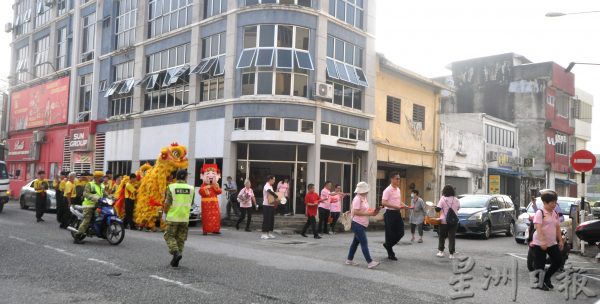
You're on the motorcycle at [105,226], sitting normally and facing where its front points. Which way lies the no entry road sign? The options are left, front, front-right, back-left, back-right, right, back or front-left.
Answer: front-left

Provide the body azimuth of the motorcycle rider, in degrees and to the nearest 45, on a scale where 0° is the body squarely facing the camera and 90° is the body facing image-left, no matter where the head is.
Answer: approximately 270°

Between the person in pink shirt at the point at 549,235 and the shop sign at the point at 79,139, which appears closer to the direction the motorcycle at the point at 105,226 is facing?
the person in pink shirt

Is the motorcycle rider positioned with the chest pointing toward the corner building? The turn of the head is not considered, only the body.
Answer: no

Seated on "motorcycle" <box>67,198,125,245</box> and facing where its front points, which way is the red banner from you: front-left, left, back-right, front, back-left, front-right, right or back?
back-left

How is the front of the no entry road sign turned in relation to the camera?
facing the viewer

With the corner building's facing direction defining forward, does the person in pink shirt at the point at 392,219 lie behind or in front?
in front

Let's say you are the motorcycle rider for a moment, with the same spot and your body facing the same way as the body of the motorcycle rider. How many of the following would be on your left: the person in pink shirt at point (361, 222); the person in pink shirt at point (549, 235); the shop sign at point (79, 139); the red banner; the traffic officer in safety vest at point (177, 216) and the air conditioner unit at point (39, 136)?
3

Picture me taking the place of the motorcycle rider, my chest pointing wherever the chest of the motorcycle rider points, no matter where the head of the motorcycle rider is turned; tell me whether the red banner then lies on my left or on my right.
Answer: on my left

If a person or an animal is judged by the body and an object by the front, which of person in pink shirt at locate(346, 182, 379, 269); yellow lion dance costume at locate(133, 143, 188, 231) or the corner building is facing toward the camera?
the corner building

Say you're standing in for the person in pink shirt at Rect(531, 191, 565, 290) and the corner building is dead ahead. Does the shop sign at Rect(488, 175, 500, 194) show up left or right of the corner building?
right
